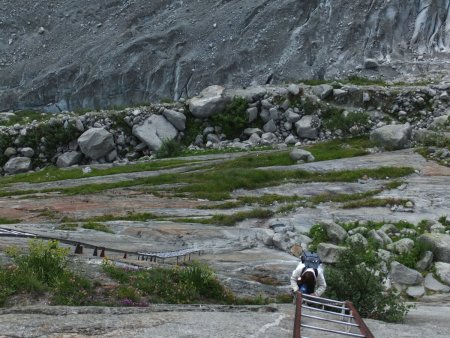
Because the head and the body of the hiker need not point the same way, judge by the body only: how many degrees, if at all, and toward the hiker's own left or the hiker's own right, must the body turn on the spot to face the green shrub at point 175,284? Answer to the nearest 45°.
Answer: approximately 90° to the hiker's own right

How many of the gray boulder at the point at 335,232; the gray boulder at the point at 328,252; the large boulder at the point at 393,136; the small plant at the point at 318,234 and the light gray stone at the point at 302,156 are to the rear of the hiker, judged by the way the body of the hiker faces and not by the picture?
5

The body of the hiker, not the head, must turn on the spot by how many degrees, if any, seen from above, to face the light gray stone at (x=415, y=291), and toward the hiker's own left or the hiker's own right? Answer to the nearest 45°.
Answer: approximately 135° to the hiker's own left

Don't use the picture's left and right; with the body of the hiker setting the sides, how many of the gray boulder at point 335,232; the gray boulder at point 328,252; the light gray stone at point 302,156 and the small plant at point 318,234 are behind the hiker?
4

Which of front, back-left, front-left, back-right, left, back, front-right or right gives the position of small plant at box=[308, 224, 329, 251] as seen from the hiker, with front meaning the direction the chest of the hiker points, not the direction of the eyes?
back

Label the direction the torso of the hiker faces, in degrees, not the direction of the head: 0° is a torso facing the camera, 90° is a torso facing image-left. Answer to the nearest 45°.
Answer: approximately 0°
